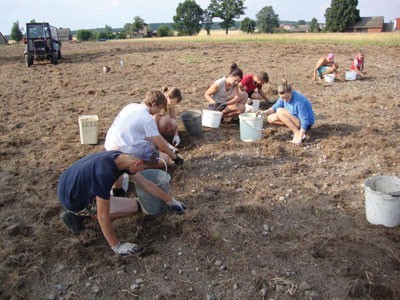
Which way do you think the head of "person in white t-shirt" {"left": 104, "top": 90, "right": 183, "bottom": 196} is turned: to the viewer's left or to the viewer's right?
to the viewer's right

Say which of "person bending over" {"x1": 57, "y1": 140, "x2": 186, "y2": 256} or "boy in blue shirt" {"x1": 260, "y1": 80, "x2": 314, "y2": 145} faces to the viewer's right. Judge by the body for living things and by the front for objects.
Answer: the person bending over

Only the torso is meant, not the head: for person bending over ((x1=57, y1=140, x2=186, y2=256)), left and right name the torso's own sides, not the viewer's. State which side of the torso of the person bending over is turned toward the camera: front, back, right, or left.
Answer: right

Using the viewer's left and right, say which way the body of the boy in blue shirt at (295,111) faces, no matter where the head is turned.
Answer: facing the viewer and to the left of the viewer

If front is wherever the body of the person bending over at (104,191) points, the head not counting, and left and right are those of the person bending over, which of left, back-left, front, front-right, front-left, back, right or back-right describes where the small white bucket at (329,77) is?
front-left

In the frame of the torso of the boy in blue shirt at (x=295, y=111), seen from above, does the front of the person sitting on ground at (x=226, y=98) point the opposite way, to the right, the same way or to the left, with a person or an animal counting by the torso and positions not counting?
to the left

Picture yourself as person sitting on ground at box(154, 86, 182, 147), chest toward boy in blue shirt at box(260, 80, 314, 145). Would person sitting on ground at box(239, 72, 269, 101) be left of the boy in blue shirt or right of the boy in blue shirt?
left

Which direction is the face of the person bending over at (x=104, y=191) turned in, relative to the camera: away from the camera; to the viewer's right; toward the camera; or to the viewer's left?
to the viewer's right

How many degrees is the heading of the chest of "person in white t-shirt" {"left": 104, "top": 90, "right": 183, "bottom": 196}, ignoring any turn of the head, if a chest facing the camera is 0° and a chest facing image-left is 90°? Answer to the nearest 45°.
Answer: approximately 270°

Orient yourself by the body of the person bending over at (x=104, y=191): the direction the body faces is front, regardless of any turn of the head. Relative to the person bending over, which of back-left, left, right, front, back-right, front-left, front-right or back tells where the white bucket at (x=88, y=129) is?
left

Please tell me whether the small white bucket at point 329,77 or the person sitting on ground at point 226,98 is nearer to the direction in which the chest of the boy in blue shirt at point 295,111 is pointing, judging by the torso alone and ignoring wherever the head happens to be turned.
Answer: the person sitting on ground
